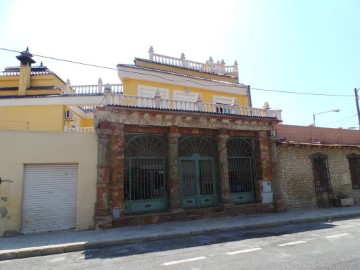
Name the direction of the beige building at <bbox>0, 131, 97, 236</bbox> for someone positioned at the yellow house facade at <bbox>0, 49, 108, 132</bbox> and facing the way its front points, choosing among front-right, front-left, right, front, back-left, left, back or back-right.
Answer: front

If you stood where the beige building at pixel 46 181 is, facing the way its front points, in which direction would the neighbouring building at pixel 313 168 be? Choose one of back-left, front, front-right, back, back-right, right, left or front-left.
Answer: left

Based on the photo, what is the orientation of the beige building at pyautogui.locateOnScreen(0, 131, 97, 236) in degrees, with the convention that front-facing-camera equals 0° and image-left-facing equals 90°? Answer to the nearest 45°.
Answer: approximately 0°

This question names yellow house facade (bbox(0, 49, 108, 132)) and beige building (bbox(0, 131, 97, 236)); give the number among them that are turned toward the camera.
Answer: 2

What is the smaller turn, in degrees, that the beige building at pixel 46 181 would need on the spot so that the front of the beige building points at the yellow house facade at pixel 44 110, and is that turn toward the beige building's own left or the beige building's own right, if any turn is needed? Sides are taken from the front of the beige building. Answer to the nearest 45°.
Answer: approximately 180°

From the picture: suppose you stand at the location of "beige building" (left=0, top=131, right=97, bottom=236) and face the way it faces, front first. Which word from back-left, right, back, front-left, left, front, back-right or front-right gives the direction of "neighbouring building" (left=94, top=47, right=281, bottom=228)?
left

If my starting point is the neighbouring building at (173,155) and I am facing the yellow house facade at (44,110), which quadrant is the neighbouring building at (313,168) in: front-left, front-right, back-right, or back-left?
back-right

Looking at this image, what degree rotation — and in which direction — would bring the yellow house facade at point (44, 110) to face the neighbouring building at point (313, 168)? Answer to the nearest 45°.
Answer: approximately 45° to its left

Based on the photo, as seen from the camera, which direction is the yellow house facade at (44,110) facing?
toward the camera

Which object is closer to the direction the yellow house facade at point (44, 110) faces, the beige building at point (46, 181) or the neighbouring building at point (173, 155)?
the beige building

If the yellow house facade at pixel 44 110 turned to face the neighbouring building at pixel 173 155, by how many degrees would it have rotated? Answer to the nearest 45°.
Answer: approximately 45° to its left
